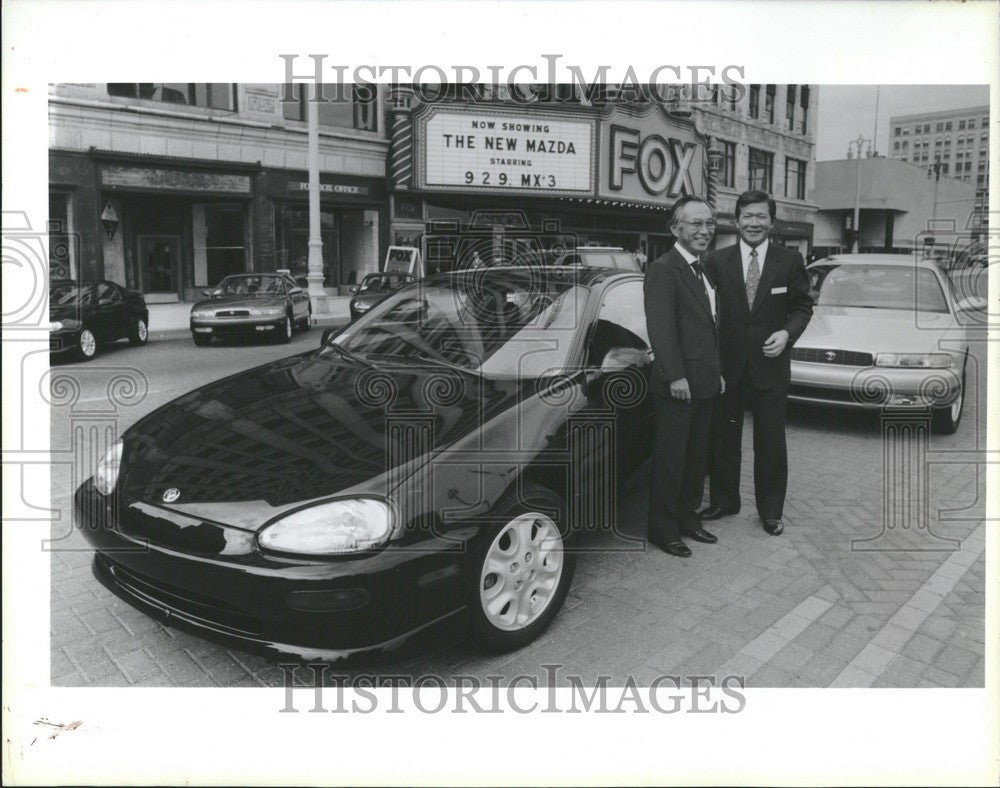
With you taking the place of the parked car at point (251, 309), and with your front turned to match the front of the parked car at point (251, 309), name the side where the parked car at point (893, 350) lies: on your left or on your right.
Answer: on your left

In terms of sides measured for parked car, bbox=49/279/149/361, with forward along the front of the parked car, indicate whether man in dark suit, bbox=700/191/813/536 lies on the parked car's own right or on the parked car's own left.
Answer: on the parked car's own left

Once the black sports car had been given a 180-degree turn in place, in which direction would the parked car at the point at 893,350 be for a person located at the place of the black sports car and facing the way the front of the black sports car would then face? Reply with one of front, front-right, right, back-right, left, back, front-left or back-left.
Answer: front

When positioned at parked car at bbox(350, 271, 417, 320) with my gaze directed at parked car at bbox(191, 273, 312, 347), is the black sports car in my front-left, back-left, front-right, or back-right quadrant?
front-left

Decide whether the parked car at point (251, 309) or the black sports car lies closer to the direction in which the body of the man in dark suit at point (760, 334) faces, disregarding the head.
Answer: the black sports car

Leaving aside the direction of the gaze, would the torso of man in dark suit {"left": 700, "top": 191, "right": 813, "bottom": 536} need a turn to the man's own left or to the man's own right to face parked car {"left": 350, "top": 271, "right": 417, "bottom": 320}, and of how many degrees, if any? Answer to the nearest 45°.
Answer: approximately 135° to the man's own right

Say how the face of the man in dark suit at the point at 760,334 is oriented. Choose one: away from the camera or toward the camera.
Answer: toward the camera

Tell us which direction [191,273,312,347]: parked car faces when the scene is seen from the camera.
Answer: facing the viewer and to the left of the viewer
